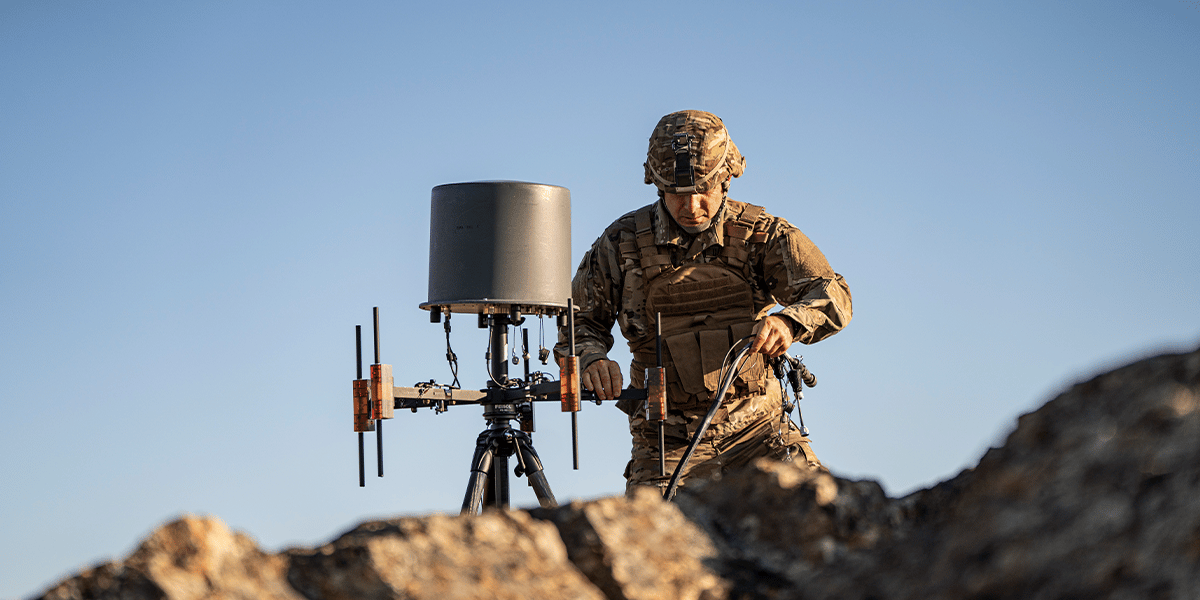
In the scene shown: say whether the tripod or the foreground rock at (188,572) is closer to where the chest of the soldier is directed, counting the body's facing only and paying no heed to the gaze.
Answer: the foreground rock

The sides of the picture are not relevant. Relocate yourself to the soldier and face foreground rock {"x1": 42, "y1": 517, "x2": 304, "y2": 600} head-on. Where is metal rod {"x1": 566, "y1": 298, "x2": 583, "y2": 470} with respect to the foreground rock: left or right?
right

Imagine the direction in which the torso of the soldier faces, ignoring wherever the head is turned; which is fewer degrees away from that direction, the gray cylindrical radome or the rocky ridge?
the rocky ridge

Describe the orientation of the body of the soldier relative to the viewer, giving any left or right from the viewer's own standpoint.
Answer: facing the viewer

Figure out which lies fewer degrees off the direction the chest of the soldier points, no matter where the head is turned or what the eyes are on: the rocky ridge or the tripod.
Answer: the rocky ridge

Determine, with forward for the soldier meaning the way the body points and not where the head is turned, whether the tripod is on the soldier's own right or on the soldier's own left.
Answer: on the soldier's own right

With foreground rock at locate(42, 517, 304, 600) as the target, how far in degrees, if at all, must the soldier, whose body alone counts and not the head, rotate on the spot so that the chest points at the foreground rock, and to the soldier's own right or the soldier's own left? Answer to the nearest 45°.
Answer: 0° — they already face it

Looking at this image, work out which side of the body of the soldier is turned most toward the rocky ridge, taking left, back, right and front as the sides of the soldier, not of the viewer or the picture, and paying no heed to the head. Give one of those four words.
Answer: front

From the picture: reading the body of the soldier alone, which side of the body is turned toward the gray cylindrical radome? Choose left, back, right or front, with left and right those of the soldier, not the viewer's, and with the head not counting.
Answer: right

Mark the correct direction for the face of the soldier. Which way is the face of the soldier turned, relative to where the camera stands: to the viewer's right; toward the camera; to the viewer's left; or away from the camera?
toward the camera
